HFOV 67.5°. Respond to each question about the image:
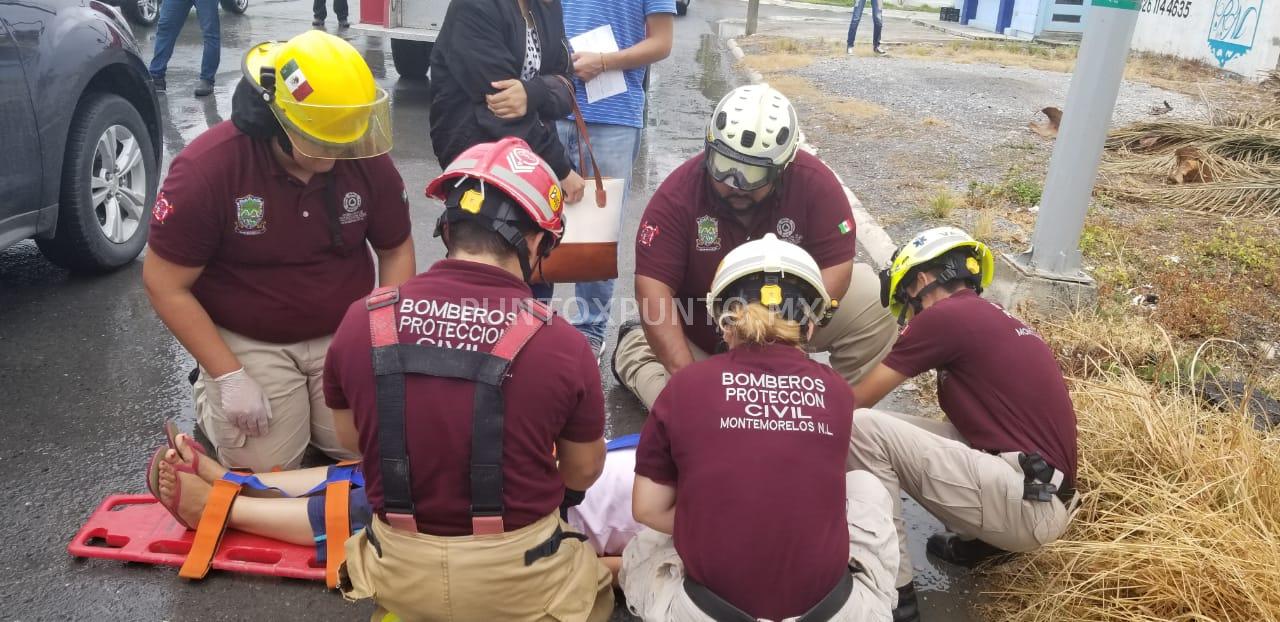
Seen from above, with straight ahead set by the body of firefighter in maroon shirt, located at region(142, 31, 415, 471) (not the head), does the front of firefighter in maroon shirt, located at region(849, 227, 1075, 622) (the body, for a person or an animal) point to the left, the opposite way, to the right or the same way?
the opposite way

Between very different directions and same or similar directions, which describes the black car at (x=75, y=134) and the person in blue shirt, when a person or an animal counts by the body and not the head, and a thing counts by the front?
very different directions

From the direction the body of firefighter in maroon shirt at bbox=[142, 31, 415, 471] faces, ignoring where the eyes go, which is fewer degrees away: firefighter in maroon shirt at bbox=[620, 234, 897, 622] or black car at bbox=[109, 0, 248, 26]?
the firefighter in maroon shirt

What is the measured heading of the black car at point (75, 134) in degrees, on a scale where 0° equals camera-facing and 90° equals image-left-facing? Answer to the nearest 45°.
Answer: approximately 225°

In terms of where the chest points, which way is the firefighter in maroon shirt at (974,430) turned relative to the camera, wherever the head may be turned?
to the viewer's left

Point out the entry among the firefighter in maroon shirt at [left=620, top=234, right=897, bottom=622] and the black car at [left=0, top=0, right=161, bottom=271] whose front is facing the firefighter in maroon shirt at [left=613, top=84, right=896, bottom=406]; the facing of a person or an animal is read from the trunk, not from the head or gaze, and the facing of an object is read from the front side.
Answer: the firefighter in maroon shirt at [left=620, top=234, right=897, bottom=622]

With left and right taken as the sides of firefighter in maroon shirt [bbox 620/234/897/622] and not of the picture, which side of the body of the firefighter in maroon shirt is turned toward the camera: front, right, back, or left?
back

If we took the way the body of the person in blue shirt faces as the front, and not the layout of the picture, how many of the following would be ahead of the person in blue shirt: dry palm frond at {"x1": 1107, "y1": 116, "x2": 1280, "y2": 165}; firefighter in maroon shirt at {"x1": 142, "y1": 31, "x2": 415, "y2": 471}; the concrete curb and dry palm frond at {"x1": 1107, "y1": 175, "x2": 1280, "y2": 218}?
1

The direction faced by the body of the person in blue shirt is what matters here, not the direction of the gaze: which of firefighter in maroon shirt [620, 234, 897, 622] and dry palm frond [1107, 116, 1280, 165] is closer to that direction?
the firefighter in maroon shirt
